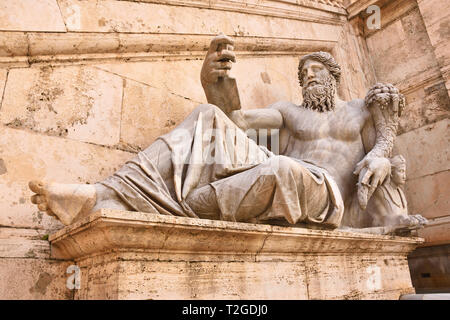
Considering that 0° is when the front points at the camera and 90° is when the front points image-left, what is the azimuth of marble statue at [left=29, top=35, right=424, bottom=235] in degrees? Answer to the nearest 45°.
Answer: approximately 45°

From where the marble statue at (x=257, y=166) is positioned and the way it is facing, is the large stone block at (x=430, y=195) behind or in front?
behind
